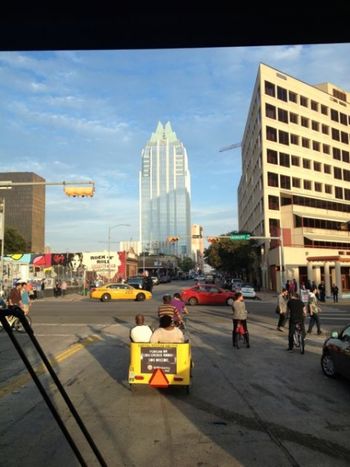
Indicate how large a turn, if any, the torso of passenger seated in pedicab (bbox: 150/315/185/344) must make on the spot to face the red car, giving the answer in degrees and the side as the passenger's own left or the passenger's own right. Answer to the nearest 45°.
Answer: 0° — they already face it

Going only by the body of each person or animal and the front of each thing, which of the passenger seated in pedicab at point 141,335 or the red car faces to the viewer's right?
the red car

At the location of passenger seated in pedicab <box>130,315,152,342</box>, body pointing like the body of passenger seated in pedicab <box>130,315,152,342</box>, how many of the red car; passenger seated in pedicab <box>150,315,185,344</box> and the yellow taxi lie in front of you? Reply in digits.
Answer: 2

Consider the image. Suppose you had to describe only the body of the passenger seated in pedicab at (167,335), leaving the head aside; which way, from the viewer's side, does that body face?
away from the camera

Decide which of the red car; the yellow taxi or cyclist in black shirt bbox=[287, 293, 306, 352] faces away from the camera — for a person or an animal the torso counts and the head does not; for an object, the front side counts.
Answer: the cyclist in black shirt

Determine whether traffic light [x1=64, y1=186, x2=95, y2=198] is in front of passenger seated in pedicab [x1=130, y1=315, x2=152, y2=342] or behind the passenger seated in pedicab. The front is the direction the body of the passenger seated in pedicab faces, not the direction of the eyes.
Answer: in front

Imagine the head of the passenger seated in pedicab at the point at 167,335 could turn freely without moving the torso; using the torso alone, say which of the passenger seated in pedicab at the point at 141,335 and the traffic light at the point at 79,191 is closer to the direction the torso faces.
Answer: the traffic light
